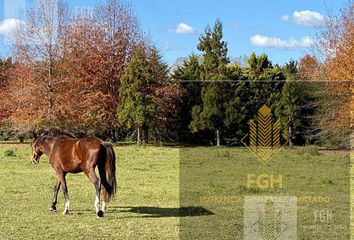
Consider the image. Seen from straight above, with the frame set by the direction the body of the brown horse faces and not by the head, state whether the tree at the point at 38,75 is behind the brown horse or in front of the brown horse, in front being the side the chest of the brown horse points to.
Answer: in front

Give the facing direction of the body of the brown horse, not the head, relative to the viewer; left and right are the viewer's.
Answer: facing away from the viewer and to the left of the viewer

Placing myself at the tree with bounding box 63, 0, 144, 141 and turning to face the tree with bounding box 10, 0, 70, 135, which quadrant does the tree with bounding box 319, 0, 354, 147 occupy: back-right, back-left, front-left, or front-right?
back-left

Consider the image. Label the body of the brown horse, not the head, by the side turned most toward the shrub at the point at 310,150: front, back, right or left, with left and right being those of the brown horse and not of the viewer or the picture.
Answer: right

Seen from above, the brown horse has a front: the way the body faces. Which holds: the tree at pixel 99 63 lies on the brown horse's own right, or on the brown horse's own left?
on the brown horse's own right

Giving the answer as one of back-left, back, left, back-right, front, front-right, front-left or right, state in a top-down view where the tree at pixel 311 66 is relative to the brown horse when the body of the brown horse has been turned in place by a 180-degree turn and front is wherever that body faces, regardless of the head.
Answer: left

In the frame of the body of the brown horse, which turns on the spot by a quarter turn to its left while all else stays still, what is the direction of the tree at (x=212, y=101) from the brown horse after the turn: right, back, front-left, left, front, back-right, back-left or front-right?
back

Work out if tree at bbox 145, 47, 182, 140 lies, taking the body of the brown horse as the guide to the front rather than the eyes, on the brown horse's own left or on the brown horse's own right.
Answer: on the brown horse's own right

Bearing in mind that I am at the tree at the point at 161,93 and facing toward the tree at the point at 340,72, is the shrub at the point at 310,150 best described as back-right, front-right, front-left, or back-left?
front-right

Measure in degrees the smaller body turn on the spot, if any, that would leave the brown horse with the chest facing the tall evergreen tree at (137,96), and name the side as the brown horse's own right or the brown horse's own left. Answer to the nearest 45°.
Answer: approximately 45° to the brown horse's own right

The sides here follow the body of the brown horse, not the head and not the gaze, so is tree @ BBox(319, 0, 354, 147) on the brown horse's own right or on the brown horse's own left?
on the brown horse's own right
